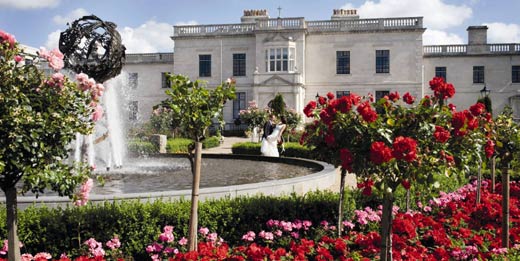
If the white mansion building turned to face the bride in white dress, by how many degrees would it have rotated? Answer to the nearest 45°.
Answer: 0° — it already faces them

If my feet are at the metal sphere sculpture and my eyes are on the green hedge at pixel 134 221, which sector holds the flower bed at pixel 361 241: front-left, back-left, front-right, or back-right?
front-left

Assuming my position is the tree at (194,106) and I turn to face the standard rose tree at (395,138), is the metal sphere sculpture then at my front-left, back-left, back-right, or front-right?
back-left

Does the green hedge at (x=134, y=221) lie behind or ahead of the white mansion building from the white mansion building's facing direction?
ahead

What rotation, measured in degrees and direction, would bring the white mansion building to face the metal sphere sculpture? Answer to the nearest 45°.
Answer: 0° — it already faces it

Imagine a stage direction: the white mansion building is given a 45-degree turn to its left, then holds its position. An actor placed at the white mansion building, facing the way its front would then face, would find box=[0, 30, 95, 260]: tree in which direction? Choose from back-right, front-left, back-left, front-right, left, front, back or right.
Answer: front-right

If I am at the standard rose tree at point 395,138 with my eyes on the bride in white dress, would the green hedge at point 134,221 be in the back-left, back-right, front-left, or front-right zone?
front-left

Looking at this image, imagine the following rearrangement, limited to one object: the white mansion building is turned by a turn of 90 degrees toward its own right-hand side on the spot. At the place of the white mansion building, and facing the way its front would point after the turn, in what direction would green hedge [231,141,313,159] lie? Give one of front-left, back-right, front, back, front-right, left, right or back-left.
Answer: left

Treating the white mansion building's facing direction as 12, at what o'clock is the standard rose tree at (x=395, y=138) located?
The standard rose tree is roughly at 12 o'clock from the white mansion building.

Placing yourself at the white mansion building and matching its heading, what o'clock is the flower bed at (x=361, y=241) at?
The flower bed is roughly at 12 o'clock from the white mansion building.

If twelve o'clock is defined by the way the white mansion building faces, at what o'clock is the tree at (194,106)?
The tree is roughly at 12 o'clock from the white mansion building.

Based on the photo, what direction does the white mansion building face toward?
toward the camera
